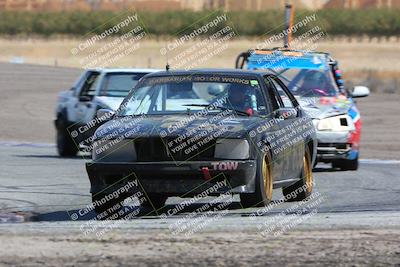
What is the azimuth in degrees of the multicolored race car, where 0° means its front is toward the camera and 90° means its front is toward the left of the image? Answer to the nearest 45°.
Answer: approximately 0°

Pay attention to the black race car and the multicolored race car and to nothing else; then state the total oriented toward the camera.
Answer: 2

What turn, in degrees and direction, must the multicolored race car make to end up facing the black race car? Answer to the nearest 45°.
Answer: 0° — it already faces it

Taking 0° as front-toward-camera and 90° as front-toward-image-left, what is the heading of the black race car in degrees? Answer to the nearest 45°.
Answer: approximately 0°

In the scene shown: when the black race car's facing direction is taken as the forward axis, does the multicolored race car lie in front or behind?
behind
